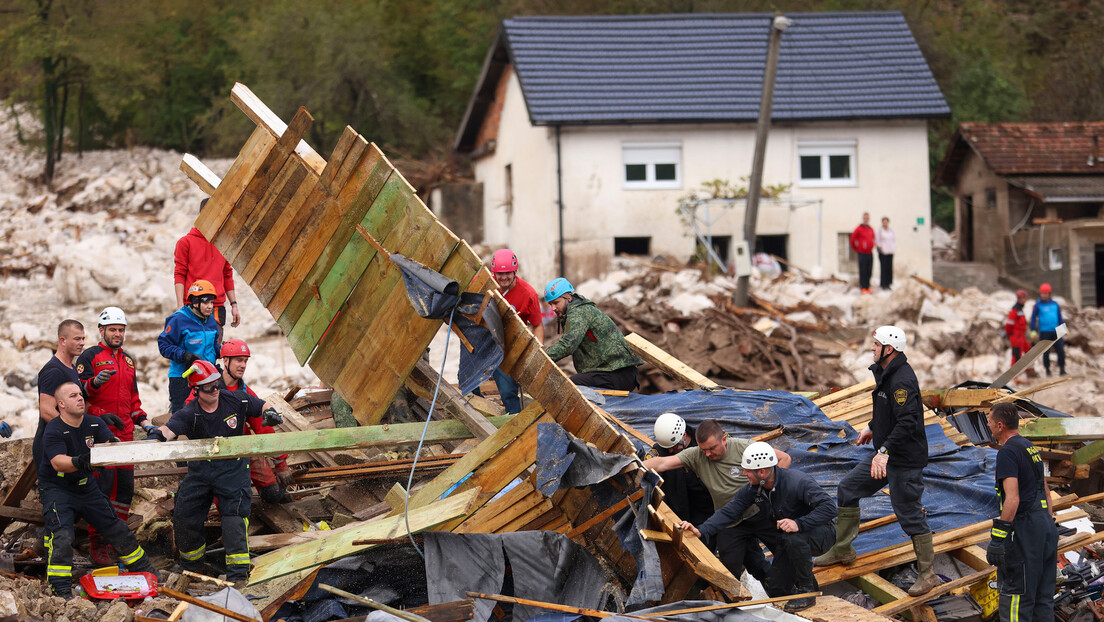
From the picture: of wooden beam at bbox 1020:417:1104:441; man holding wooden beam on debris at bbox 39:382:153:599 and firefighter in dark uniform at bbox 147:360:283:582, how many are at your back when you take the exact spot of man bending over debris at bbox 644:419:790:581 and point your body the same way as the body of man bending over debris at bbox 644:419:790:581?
1

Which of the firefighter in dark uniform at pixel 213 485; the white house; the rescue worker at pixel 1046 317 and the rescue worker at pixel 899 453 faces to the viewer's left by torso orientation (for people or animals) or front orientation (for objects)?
the rescue worker at pixel 899 453

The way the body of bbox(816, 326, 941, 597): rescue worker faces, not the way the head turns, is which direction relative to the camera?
to the viewer's left

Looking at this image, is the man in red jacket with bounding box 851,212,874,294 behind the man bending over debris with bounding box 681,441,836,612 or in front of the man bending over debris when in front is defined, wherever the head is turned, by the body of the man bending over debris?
behind

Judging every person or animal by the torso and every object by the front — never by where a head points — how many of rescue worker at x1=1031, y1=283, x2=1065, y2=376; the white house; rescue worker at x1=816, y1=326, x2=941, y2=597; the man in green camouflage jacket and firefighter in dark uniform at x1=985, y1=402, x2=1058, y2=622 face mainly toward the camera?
2

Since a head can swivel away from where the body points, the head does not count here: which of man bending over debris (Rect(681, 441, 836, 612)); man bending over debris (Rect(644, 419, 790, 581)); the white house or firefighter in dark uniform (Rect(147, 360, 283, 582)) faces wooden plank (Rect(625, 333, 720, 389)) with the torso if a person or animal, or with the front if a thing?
the white house

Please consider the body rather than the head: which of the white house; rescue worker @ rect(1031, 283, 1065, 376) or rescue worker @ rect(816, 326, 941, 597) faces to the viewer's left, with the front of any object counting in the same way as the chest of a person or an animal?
rescue worker @ rect(816, 326, 941, 597)

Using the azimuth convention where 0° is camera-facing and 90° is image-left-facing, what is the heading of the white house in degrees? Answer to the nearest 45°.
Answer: approximately 0°
